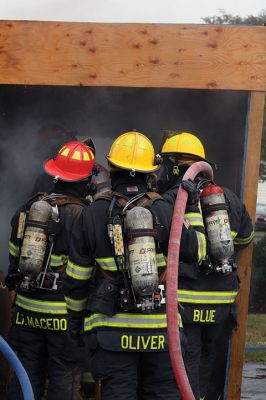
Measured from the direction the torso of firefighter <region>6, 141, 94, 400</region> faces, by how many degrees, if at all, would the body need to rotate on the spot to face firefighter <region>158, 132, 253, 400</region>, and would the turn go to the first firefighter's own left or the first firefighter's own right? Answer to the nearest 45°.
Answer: approximately 45° to the first firefighter's own right

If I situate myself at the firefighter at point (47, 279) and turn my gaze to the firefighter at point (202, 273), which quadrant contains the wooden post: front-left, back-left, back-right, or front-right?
front-left

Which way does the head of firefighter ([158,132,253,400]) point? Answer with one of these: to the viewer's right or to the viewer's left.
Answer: to the viewer's left

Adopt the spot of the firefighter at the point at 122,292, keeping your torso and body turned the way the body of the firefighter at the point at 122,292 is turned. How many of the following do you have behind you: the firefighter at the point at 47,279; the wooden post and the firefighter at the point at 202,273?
0

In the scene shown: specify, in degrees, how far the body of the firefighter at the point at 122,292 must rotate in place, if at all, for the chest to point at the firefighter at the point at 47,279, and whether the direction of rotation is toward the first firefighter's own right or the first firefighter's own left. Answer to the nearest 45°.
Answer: approximately 45° to the first firefighter's own left

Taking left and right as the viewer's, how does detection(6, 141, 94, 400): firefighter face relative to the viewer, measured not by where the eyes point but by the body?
facing away from the viewer and to the right of the viewer

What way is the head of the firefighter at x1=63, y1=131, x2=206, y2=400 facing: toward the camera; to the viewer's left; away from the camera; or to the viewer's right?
away from the camera

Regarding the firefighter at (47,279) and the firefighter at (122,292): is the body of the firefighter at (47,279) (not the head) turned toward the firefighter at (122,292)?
no

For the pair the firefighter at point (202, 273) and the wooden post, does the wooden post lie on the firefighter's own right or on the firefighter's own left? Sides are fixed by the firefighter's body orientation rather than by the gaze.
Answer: on the firefighter's own right

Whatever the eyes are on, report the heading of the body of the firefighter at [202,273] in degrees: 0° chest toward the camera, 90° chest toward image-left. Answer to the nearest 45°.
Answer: approximately 135°

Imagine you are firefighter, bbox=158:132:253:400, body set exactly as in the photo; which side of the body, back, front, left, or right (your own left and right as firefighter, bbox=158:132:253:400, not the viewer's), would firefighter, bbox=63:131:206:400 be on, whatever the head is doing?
left

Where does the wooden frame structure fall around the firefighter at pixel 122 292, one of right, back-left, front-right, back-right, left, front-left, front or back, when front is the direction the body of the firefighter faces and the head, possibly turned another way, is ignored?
front

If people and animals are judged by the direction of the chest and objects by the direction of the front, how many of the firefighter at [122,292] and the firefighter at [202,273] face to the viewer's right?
0

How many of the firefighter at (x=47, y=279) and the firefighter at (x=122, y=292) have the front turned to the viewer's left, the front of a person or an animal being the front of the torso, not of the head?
0

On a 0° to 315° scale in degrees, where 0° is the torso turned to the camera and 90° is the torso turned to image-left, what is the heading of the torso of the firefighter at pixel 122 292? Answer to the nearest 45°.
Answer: approximately 180°

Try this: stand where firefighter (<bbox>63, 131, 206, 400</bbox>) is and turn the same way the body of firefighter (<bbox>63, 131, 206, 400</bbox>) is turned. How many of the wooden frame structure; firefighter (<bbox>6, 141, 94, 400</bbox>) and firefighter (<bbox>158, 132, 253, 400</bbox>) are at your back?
0
